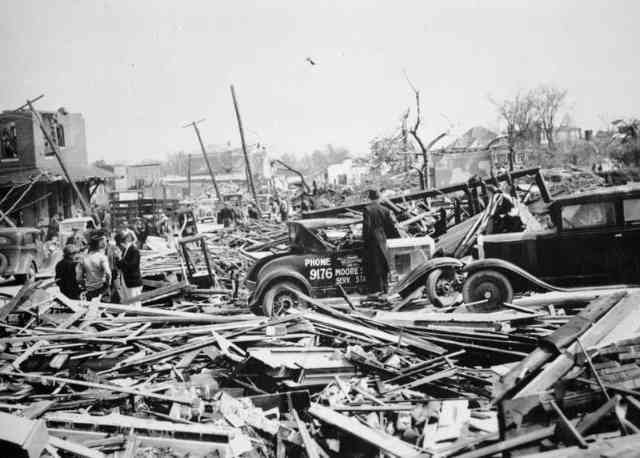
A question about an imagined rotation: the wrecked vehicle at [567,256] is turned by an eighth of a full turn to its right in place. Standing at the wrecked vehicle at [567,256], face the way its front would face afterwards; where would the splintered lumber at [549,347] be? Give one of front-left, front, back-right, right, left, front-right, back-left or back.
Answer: left

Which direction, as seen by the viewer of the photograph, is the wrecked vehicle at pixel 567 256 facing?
facing the viewer and to the left of the viewer

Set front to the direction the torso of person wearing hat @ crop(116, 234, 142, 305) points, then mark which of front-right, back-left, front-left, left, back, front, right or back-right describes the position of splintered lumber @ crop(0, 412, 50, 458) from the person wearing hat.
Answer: left

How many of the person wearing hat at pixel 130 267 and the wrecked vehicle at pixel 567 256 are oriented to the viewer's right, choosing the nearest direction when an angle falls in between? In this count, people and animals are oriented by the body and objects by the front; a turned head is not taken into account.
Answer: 0

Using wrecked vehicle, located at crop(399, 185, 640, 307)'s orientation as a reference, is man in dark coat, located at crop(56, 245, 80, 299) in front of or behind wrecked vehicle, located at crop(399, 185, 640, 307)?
in front

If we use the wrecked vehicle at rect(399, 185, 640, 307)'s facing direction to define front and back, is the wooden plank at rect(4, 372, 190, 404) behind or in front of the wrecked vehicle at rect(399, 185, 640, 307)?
in front
